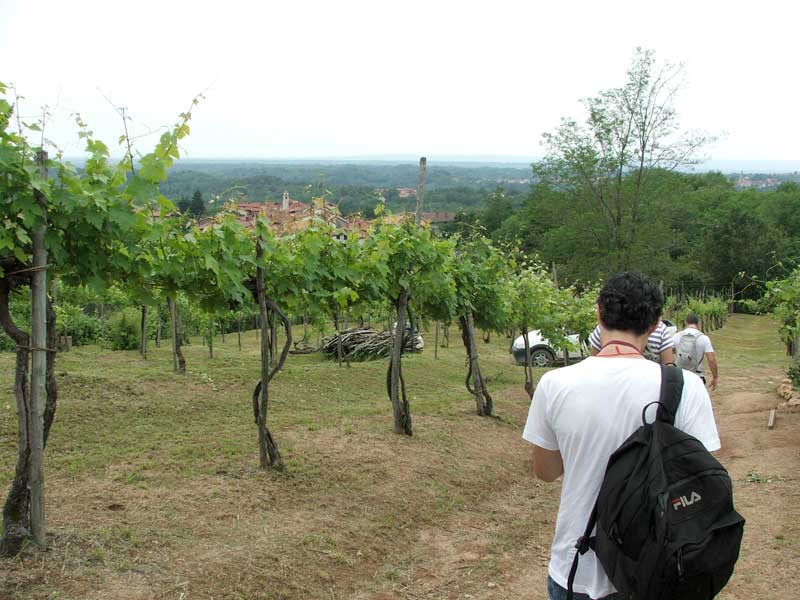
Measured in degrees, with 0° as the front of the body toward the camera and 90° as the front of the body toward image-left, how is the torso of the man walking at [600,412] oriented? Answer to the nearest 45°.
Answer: approximately 180°

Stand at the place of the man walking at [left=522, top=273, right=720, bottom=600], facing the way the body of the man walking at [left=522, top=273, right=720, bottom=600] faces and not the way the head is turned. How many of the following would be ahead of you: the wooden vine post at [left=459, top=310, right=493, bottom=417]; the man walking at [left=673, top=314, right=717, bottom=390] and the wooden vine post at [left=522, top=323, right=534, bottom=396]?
3

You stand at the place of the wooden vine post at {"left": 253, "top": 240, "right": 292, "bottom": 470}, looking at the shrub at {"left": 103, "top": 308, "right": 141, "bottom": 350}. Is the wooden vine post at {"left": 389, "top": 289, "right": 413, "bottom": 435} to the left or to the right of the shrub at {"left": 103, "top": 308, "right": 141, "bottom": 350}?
right

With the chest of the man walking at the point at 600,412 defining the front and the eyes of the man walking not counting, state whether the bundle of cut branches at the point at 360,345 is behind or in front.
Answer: in front

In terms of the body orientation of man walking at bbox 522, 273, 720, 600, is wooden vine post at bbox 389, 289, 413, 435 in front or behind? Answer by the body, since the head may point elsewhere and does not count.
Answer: in front

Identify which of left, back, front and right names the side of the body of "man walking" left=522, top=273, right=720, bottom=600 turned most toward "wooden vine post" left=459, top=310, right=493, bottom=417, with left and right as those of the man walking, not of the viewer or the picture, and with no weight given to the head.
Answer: front

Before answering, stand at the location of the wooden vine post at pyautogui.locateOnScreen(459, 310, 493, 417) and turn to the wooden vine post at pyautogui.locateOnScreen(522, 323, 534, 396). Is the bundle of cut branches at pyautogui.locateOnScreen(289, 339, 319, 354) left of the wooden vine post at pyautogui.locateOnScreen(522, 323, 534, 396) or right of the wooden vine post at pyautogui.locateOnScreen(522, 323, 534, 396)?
left

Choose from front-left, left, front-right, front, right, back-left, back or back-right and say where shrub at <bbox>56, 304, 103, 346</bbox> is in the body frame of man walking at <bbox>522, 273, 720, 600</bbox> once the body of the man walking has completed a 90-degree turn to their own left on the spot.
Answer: front-right

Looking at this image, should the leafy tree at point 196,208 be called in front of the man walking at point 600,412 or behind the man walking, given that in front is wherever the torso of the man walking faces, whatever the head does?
in front

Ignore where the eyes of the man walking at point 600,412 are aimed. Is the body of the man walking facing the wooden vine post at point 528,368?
yes

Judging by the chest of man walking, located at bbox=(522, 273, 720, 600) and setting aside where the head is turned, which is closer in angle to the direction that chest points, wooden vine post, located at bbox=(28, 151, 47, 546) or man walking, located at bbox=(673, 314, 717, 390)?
the man walking

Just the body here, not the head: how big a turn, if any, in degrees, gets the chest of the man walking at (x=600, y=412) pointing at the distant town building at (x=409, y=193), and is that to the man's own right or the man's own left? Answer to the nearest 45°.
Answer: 0° — they already face it

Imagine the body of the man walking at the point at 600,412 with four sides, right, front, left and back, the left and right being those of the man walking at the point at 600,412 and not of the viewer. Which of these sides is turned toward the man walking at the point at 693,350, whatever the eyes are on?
front
